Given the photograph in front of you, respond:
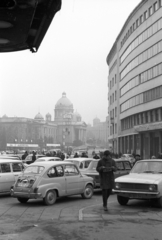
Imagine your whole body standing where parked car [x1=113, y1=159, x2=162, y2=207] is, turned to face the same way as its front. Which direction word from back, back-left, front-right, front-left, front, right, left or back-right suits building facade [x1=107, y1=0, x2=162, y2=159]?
back-right

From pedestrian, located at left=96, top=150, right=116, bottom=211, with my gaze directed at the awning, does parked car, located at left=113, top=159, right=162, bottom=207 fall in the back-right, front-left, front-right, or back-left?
back-left

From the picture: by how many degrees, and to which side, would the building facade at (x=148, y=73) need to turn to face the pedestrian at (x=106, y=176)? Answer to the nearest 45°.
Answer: approximately 45° to its left
